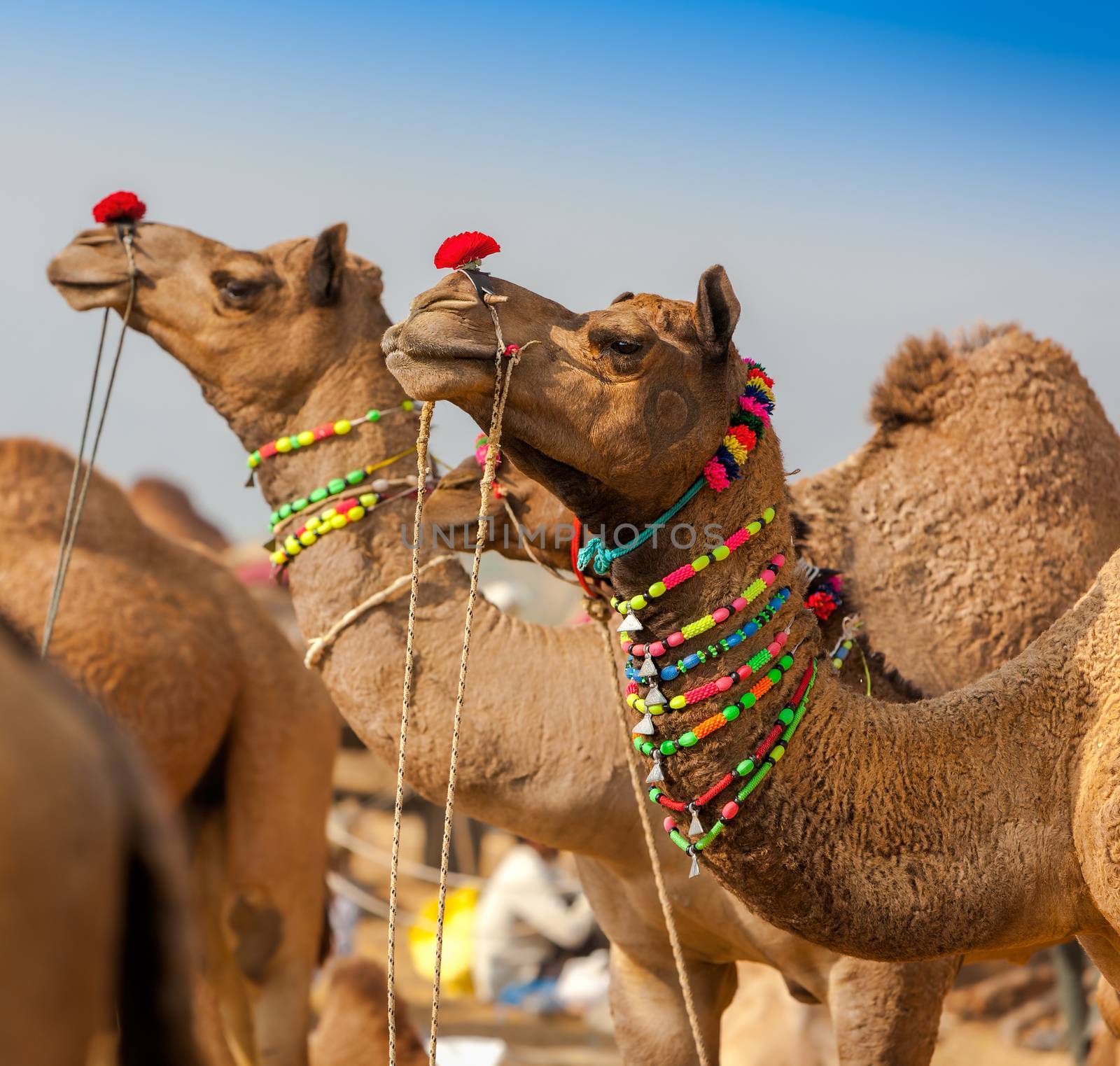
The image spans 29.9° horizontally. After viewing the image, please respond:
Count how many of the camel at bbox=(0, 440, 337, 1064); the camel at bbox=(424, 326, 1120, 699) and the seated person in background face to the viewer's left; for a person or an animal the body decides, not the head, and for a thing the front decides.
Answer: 2

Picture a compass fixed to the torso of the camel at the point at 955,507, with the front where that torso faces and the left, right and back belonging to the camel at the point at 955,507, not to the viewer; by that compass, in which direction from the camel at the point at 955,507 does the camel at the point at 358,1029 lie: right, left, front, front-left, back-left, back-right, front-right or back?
front-right

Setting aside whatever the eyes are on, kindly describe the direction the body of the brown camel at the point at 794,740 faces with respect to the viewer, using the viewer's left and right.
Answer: facing to the left of the viewer

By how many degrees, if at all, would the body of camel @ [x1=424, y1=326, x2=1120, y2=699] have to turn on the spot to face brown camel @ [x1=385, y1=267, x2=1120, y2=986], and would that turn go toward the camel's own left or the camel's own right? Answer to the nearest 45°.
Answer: approximately 90° to the camel's own left

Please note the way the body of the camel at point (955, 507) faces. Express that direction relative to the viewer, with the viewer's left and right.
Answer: facing to the left of the viewer

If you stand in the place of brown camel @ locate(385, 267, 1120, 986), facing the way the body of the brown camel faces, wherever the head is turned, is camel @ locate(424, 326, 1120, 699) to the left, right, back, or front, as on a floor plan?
right
